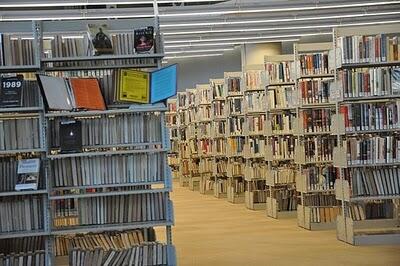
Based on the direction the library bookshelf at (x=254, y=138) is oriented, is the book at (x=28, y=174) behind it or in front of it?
in front

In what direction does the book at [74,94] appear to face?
toward the camera

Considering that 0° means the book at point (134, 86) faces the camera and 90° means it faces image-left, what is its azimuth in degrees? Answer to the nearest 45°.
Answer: approximately 0°

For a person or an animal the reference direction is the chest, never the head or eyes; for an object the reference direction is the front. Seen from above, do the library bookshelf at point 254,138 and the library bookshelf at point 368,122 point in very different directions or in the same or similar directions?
same or similar directions

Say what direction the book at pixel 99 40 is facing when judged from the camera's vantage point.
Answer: facing the viewer

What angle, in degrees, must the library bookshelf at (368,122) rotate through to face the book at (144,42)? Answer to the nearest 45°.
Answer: approximately 45° to its right

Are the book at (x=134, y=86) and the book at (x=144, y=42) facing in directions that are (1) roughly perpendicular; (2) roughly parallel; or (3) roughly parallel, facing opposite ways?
roughly parallel

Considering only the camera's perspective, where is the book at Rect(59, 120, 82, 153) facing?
facing the viewer

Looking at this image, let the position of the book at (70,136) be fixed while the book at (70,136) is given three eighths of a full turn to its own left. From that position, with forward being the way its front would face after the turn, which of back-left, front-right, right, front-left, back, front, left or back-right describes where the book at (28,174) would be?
back-left

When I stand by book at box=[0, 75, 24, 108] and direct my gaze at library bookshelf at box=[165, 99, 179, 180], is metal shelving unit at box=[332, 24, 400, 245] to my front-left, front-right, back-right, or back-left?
front-right
